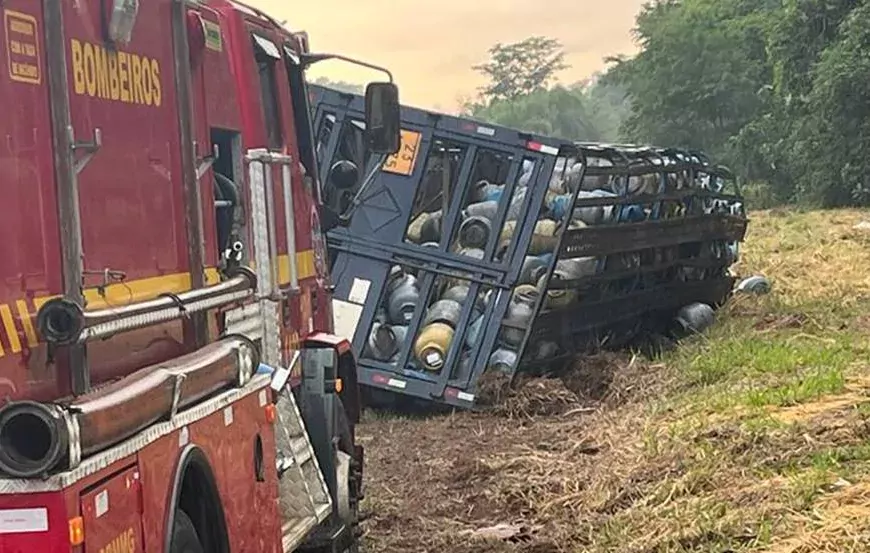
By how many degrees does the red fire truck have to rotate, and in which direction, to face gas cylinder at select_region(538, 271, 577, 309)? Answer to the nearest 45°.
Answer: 0° — it already faces it

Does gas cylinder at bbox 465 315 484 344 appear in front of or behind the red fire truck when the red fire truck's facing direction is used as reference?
in front

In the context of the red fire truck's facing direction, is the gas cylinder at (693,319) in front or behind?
in front

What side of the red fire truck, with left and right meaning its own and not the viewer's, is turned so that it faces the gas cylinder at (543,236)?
front

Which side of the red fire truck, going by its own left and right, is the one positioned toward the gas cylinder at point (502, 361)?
front

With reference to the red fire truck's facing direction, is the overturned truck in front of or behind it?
in front

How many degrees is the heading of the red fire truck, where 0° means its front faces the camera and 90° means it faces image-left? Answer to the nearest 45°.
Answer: approximately 225°
